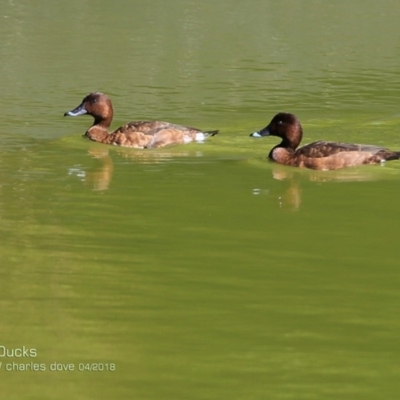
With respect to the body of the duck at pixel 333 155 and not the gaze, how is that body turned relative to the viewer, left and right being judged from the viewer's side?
facing to the left of the viewer

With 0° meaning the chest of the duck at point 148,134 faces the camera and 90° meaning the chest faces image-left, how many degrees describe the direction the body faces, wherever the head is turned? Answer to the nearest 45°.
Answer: approximately 90°

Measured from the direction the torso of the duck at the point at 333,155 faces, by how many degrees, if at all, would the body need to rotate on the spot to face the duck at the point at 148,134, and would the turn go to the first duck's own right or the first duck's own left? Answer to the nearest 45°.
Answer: approximately 45° to the first duck's own right

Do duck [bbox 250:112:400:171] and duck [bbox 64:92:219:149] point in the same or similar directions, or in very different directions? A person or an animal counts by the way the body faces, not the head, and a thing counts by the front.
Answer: same or similar directions

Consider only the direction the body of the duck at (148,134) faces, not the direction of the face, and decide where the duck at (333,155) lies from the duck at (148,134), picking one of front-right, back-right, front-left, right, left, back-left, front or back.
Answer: back-left

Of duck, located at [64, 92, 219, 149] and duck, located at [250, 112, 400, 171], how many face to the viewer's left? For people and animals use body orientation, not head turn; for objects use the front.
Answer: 2
